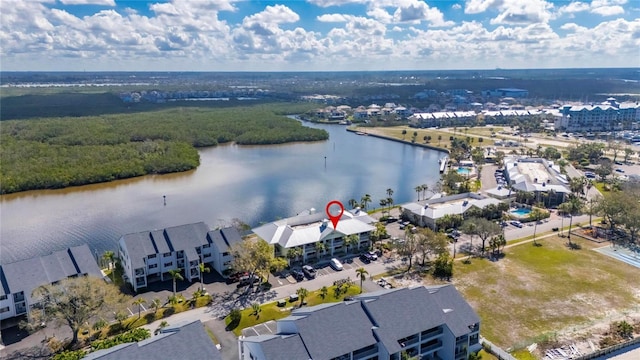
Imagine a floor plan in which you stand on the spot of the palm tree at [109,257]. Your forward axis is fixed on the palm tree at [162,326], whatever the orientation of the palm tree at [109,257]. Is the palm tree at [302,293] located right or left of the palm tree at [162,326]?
left

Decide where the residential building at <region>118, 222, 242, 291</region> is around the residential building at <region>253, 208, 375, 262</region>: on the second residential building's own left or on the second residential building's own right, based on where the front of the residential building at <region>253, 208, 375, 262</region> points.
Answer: on the second residential building's own right

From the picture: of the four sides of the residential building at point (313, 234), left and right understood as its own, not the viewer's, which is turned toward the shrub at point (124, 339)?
right

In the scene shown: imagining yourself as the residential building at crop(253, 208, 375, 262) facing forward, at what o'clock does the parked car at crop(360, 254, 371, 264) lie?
The parked car is roughly at 11 o'clock from the residential building.

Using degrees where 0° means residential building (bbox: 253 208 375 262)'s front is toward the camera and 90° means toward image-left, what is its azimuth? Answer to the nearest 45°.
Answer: approximately 315°

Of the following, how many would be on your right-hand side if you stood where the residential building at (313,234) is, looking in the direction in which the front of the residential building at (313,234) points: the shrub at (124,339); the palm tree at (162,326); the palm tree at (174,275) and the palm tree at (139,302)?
4

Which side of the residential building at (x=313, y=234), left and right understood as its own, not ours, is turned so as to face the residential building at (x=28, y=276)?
right

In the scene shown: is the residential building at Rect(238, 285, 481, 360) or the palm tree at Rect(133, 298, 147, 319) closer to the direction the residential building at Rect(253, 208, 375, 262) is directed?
the residential building

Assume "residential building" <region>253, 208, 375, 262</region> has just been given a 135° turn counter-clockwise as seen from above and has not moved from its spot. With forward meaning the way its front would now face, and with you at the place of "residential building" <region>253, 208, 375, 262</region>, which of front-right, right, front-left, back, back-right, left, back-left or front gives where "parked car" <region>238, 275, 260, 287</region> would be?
back-left

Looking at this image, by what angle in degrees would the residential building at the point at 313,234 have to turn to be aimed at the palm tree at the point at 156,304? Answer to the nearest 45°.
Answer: approximately 90° to its right

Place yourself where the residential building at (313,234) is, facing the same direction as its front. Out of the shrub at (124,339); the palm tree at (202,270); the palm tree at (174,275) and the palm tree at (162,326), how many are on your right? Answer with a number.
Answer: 4

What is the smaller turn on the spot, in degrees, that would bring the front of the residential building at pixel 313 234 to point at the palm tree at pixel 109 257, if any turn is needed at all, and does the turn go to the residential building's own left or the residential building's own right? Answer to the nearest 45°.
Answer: approximately 135° to the residential building's own right

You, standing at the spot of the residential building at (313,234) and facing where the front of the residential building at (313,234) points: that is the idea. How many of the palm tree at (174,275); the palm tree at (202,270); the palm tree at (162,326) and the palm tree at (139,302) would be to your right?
4

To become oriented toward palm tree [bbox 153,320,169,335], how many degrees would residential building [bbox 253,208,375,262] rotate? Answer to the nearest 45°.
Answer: approximately 90° to its right

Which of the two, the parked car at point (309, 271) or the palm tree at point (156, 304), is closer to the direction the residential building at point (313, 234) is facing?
the parked car
